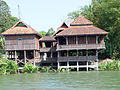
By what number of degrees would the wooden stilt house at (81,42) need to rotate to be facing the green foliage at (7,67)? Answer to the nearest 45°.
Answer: approximately 90° to its right

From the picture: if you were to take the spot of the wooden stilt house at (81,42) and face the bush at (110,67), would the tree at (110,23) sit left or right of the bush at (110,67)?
left

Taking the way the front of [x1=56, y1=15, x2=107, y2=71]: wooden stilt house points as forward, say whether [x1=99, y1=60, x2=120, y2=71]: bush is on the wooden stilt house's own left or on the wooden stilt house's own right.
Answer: on the wooden stilt house's own left

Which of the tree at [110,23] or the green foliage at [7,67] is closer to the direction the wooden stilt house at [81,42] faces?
the green foliage

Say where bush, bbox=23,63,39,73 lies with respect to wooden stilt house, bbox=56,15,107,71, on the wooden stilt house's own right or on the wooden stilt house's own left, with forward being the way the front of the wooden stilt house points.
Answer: on the wooden stilt house's own right

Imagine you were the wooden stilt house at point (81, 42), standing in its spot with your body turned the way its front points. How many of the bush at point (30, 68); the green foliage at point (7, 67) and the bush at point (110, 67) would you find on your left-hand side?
1

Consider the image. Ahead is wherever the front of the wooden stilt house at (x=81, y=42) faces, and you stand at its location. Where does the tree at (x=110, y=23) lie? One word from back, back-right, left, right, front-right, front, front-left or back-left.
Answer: back-left

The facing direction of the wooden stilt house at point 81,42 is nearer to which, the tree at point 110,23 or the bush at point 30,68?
the bush

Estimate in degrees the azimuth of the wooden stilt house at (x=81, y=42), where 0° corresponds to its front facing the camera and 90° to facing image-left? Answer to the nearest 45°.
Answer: approximately 0°
